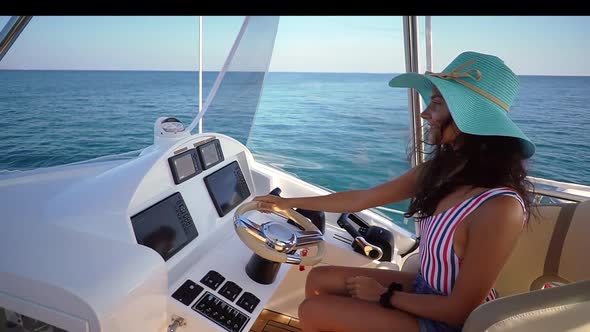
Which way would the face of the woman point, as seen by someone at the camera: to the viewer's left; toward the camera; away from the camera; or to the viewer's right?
to the viewer's left

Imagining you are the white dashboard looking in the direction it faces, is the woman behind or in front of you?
in front

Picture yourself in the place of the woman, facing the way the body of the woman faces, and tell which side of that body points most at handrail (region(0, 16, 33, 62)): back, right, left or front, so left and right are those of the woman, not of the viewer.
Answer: front

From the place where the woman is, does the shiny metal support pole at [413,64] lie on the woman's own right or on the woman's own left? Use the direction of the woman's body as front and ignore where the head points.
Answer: on the woman's own right

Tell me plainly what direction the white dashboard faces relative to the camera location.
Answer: facing the viewer and to the right of the viewer

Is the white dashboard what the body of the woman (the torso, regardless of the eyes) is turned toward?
yes

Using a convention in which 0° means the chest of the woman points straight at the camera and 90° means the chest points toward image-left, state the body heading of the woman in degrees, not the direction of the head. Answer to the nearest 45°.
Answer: approximately 90°

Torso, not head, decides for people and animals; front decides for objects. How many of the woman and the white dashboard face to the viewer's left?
1

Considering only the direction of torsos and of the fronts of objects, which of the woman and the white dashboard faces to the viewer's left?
the woman

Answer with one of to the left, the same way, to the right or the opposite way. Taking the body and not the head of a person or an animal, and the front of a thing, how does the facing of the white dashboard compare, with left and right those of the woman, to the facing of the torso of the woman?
the opposite way

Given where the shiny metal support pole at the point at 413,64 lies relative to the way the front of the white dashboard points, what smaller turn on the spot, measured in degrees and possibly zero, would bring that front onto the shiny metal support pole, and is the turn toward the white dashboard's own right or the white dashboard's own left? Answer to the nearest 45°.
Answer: approximately 90° to the white dashboard's own left
